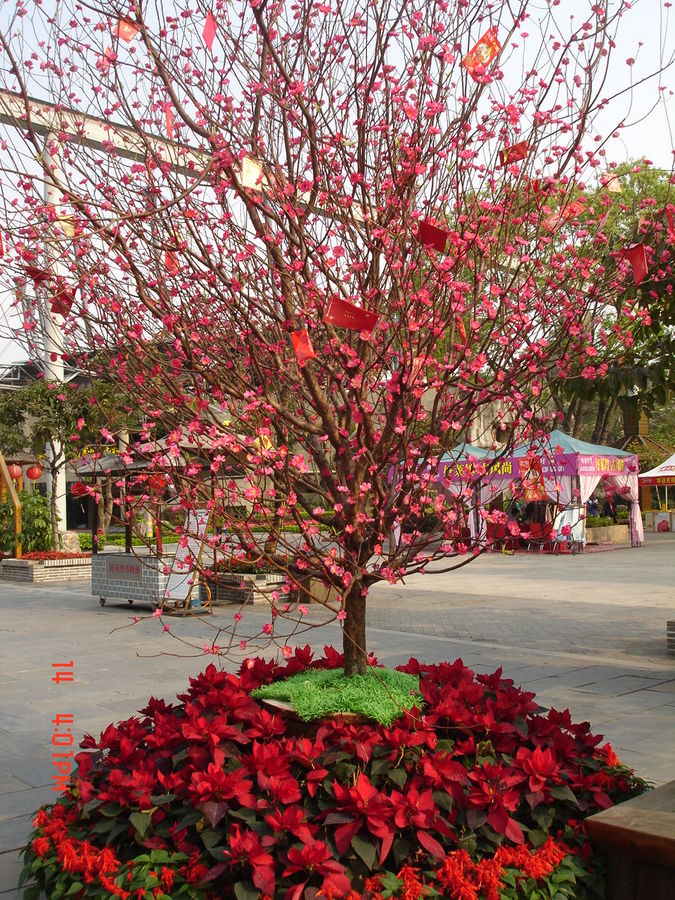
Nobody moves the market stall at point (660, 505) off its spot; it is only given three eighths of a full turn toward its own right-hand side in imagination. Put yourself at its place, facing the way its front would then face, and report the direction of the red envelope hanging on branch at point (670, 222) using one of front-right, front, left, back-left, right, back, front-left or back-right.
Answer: back-left

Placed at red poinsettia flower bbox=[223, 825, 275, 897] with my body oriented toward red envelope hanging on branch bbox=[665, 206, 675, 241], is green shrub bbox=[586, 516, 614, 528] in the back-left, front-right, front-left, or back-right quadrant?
front-left

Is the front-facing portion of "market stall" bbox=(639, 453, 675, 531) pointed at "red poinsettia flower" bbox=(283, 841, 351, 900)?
yes

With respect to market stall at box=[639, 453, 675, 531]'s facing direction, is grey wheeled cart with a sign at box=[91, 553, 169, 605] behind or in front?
in front

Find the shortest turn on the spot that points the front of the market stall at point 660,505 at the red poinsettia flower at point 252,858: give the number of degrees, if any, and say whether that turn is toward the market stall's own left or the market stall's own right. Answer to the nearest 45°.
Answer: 0° — it already faces it

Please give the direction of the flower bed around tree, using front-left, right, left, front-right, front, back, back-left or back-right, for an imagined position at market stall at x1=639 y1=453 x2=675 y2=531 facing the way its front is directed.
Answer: front

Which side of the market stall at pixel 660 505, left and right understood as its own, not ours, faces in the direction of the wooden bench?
front

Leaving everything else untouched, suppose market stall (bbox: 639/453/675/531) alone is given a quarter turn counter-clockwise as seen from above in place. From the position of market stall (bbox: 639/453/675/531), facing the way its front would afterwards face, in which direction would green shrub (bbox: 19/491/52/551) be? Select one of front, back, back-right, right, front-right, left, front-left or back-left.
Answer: back-right

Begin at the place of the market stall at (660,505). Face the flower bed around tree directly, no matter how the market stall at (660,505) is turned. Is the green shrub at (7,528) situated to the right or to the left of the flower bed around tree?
right

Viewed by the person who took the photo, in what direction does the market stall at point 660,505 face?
facing the viewer

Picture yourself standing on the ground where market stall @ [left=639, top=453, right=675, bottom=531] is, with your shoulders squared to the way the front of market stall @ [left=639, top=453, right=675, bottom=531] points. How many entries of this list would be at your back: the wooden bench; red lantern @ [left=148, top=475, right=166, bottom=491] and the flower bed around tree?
0
